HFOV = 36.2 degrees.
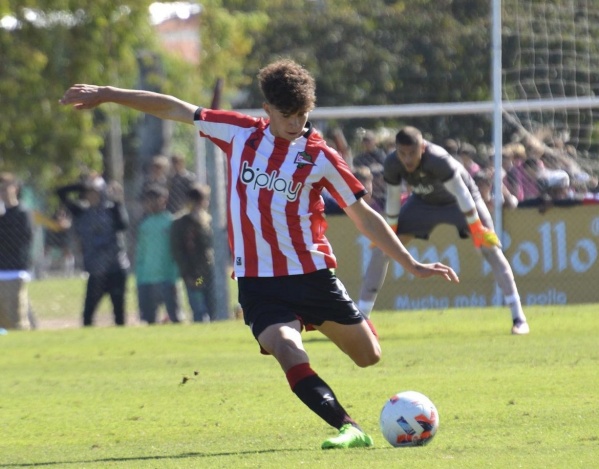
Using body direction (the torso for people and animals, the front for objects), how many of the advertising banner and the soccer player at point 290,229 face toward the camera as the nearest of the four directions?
2

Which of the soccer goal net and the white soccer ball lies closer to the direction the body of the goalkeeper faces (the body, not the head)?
the white soccer ball

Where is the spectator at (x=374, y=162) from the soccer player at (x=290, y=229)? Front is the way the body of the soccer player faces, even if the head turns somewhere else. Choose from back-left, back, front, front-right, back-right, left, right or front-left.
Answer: back

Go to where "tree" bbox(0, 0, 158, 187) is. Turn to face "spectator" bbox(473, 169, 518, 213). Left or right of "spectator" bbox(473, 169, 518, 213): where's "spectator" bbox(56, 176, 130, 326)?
right

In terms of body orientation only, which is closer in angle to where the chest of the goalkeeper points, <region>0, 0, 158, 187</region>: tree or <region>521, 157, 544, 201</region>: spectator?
the tree

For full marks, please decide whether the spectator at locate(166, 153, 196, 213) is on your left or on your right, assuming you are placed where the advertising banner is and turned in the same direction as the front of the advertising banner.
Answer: on your right

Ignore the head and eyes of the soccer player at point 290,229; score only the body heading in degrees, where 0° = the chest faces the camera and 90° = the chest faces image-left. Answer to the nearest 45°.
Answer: approximately 0°
